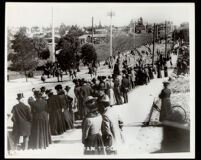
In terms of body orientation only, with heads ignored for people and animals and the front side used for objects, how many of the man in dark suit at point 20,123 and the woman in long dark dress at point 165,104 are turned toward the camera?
0

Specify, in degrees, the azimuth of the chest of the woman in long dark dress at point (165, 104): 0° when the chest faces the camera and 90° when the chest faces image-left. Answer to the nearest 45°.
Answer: approximately 135°

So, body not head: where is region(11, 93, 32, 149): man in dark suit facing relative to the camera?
away from the camera

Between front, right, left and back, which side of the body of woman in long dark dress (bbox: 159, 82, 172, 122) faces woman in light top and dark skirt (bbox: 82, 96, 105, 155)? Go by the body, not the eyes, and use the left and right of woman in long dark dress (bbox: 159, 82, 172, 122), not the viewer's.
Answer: left

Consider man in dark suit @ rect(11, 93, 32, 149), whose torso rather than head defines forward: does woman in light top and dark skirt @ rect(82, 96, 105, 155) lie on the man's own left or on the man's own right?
on the man's own right

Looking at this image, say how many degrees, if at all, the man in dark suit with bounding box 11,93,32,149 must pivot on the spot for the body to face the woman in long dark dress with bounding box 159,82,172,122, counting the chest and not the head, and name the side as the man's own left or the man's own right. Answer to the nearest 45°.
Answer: approximately 90° to the man's own right

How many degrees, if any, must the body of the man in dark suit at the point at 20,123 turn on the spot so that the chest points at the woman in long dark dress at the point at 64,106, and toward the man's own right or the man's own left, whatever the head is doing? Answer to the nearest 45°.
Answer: approximately 90° to the man's own right
